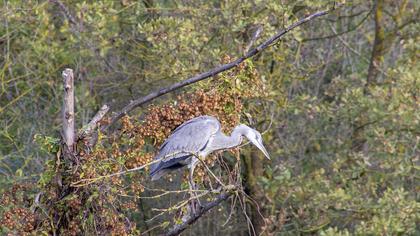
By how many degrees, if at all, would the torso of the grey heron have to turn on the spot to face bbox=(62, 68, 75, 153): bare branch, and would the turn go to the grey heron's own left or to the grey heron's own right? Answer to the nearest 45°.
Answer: approximately 180°

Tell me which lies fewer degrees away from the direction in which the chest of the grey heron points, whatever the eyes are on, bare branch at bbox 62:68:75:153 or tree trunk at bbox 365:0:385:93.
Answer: the tree trunk

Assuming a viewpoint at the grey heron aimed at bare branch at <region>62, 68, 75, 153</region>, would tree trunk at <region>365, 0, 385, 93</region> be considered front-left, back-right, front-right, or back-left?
back-right

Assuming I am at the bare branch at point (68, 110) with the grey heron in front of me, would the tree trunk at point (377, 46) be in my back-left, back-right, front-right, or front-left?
front-left

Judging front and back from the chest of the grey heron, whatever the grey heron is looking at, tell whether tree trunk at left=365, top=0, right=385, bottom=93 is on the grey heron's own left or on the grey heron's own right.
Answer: on the grey heron's own left

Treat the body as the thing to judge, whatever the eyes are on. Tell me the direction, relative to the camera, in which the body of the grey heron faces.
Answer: to the viewer's right
